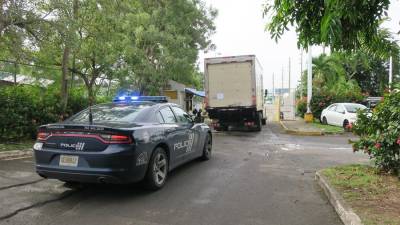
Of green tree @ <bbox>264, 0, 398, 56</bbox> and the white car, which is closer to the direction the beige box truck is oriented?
the white car

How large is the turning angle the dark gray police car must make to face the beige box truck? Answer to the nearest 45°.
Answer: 0° — it already faces it

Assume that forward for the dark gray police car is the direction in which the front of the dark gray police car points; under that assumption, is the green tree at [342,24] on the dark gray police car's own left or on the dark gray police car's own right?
on the dark gray police car's own right

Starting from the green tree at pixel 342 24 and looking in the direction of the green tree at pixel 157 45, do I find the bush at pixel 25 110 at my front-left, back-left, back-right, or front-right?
front-left

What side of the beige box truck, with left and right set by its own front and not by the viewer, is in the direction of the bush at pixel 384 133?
back

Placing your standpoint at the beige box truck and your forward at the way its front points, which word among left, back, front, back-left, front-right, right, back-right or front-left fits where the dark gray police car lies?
back

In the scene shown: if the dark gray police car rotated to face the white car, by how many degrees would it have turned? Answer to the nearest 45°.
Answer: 0° — it already faces it

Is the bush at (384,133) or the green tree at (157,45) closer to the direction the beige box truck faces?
the green tree

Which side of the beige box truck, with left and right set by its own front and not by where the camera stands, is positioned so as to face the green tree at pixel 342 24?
back

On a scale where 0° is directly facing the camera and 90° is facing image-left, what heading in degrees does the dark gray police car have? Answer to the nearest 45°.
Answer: approximately 225°

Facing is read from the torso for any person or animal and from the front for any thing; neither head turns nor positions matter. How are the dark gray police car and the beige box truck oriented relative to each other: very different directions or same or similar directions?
same or similar directions

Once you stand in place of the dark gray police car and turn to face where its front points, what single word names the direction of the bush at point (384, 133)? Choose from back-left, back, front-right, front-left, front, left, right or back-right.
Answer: front-right

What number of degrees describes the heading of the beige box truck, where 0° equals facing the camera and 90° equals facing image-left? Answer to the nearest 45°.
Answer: approximately 180°

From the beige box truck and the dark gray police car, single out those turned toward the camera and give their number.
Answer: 0

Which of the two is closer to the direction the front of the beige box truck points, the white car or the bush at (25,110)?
the white car
